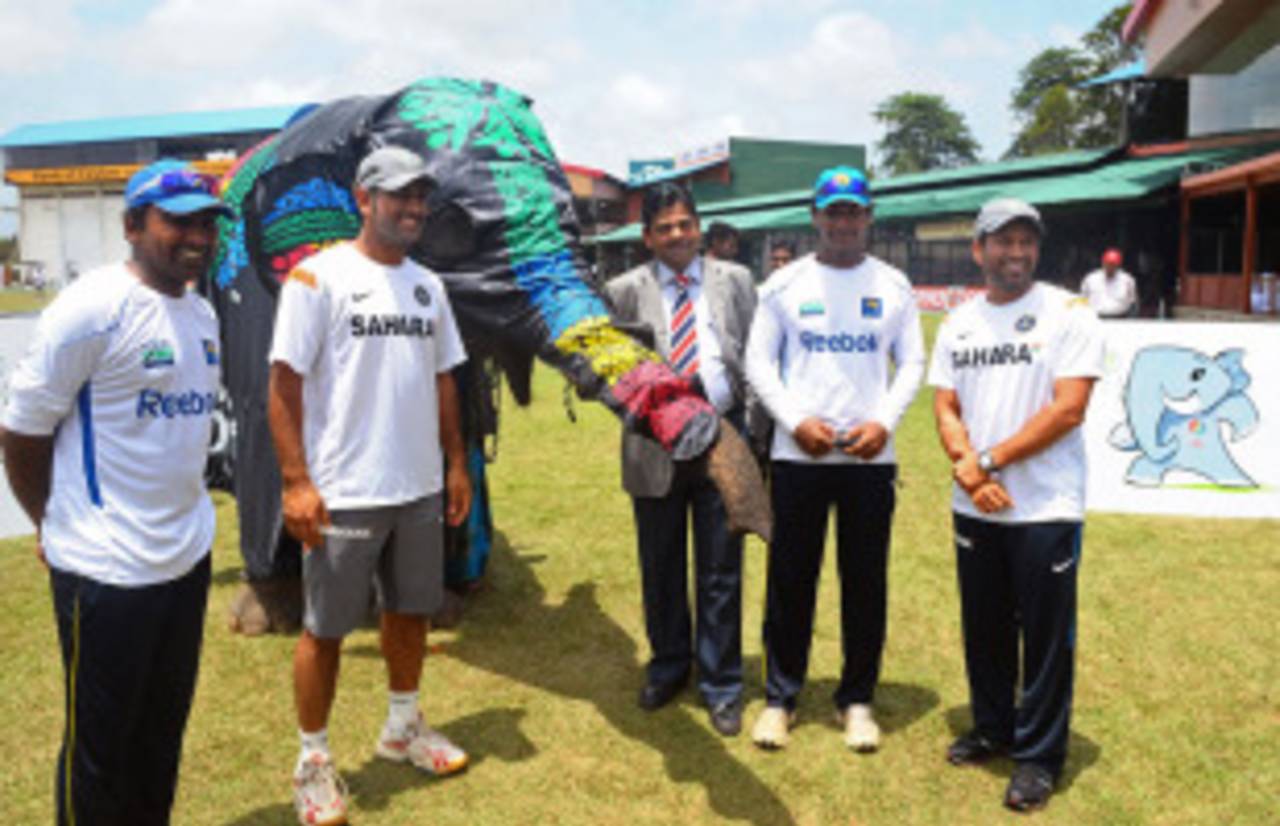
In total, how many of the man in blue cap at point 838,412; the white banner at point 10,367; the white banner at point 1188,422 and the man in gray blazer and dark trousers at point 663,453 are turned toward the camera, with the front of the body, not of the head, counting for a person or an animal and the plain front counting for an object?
4

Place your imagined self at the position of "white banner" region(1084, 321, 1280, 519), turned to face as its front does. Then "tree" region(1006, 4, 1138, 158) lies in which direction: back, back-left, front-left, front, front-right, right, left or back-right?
back

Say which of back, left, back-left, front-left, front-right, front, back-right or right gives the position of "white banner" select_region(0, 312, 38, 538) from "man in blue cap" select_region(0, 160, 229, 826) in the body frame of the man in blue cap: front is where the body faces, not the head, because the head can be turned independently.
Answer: back-left

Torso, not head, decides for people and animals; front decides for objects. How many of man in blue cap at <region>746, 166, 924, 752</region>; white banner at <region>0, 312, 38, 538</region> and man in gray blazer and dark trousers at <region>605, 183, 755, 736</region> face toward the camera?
3

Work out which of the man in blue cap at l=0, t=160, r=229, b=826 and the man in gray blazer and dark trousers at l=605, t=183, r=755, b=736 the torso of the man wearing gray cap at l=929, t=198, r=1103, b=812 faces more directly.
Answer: the man in blue cap

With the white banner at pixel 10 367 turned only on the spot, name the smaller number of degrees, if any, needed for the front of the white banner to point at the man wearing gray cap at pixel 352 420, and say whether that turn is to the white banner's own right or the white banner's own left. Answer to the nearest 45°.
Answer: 0° — it already faces them

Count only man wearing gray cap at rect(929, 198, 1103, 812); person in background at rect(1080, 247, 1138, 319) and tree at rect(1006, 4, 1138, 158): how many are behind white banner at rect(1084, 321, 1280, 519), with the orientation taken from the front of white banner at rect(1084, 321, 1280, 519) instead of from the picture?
2

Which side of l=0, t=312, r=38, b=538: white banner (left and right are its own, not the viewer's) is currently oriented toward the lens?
front

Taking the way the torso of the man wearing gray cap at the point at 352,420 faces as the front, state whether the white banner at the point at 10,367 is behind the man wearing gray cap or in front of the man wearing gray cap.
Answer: behind

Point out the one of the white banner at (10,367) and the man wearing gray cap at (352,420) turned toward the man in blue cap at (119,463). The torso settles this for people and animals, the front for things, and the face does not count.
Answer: the white banner

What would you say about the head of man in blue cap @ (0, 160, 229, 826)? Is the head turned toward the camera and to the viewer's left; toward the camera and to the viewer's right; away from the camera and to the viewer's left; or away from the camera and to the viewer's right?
toward the camera and to the viewer's right

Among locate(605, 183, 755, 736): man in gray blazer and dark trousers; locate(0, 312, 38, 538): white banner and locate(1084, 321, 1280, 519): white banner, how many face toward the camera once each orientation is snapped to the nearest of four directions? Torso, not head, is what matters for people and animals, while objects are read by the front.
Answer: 3

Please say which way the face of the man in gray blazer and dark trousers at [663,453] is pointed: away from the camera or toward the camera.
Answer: toward the camera

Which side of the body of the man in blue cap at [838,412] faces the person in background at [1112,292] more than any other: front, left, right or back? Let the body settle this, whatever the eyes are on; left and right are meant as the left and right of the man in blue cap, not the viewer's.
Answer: back

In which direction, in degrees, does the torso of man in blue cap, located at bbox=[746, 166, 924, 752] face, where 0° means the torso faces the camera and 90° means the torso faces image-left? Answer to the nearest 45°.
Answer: approximately 0°
